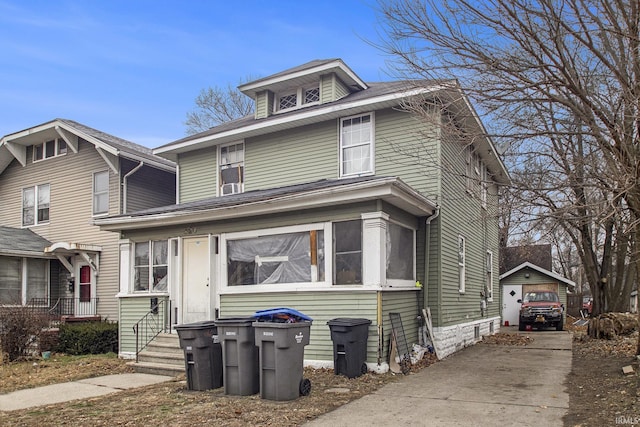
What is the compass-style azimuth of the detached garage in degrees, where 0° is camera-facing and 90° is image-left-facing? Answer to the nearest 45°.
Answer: approximately 0°

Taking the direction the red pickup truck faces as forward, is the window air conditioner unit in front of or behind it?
in front

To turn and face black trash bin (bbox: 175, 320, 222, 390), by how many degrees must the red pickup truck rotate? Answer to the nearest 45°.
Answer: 0° — it already faces it

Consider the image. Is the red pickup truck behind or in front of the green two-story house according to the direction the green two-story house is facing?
behind

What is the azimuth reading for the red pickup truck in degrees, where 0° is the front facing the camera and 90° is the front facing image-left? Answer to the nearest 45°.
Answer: approximately 0°

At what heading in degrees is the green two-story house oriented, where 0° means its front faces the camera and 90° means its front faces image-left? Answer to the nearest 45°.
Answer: approximately 45°

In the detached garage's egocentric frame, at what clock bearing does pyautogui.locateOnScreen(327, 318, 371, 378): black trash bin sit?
The black trash bin is roughly at 12 o'clock from the detached garage.

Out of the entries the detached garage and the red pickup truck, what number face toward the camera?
2

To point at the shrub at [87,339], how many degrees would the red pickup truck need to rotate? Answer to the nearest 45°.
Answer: approximately 45° to its right

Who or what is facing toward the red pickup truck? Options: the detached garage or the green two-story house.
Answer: the detached garage

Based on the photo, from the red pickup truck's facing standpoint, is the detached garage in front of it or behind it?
behind

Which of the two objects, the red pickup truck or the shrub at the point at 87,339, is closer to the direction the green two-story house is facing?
the shrub
